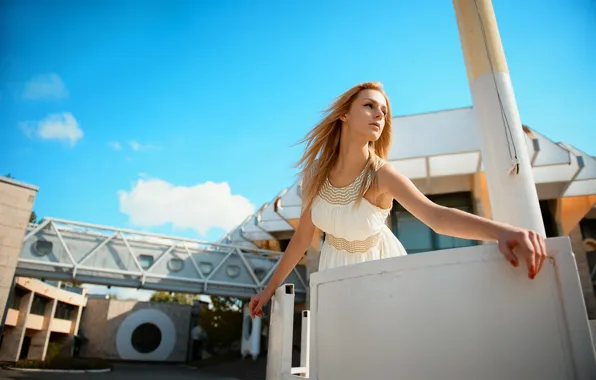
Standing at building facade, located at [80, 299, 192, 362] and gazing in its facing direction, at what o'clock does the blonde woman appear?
The blonde woman is roughly at 12 o'clock from the building facade.

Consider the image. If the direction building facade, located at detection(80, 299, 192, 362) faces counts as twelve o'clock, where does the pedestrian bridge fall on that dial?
The pedestrian bridge is roughly at 12 o'clock from the building facade.

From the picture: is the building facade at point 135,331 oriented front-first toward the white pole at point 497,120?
yes

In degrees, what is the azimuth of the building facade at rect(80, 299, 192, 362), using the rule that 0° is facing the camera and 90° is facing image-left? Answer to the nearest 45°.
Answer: approximately 0°

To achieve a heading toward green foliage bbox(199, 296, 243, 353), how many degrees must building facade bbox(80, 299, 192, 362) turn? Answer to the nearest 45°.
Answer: approximately 45° to its left
